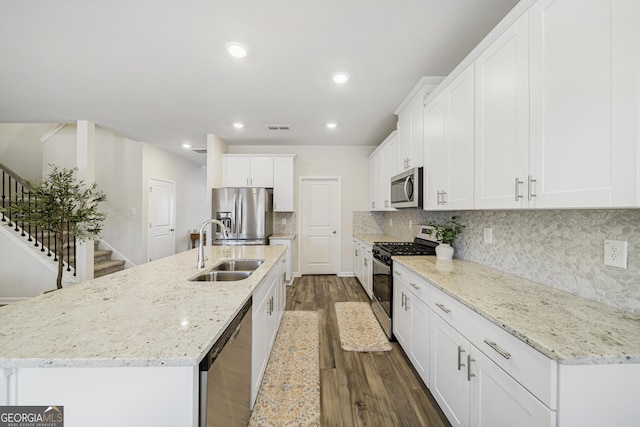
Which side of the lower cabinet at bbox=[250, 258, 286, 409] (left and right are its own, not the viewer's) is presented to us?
right

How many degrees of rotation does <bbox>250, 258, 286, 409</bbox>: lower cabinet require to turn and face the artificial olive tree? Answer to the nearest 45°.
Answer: approximately 135° to its left

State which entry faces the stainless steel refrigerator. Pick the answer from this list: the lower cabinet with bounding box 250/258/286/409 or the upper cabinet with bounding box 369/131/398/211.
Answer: the upper cabinet

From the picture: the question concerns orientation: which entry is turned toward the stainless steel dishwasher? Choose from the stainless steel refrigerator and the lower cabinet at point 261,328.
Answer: the stainless steel refrigerator

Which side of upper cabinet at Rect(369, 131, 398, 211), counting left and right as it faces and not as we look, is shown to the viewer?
left

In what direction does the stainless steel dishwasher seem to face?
to the viewer's right

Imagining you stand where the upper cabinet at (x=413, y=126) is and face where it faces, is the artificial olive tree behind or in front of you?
in front

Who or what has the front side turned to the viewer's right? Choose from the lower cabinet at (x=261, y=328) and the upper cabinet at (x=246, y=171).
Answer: the lower cabinet

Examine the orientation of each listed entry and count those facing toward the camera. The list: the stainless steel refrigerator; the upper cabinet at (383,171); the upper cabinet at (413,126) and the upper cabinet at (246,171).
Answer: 2

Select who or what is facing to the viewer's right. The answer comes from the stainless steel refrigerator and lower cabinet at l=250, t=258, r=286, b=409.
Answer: the lower cabinet

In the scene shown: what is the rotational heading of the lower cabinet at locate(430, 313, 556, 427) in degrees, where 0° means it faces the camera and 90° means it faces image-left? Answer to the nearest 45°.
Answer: approximately 45°

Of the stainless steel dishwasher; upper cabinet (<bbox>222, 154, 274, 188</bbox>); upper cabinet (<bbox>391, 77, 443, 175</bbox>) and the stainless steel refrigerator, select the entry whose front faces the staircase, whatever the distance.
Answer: upper cabinet (<bbox>391, 77, 443, 175</bbox>)

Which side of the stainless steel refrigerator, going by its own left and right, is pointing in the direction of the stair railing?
right

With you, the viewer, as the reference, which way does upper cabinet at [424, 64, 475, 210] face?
facing to the left of the viewer

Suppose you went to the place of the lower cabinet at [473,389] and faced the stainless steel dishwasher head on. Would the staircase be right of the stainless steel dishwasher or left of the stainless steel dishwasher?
right

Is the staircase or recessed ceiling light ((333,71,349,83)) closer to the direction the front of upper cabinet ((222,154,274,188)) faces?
the recessed ceiling light

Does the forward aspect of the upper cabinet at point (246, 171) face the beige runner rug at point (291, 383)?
yes

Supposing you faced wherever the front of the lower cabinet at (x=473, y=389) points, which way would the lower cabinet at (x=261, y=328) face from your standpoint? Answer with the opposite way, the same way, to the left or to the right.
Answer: the opposite way
